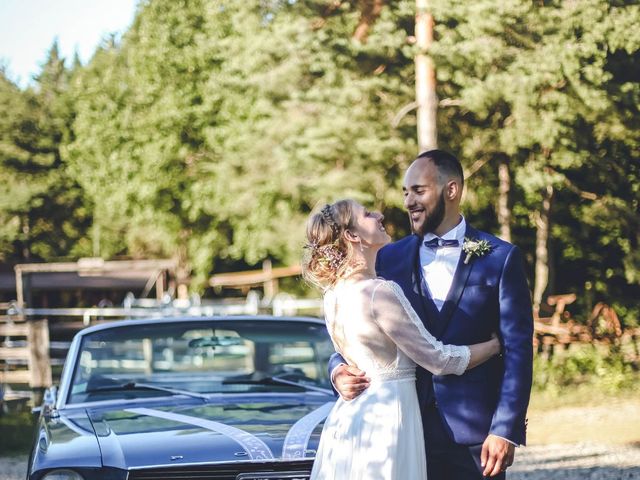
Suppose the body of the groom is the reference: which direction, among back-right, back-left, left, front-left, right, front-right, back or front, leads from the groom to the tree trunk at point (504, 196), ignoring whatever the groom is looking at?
back-right

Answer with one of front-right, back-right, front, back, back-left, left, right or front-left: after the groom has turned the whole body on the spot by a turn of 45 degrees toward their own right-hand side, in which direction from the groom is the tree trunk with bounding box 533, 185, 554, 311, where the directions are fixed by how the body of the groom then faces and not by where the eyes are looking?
right

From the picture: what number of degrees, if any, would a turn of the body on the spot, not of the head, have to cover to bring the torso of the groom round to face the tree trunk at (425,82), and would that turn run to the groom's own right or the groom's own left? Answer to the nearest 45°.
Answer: approximately 135° to the groom's own right

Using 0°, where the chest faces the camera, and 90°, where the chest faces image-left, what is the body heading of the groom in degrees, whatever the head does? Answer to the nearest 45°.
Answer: approximately 45°

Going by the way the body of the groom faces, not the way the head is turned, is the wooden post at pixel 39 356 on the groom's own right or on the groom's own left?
on the groom's own right

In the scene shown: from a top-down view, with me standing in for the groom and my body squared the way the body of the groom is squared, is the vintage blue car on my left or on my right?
on my right

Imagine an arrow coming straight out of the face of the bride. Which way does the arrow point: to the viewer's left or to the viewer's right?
to the viewer's right
